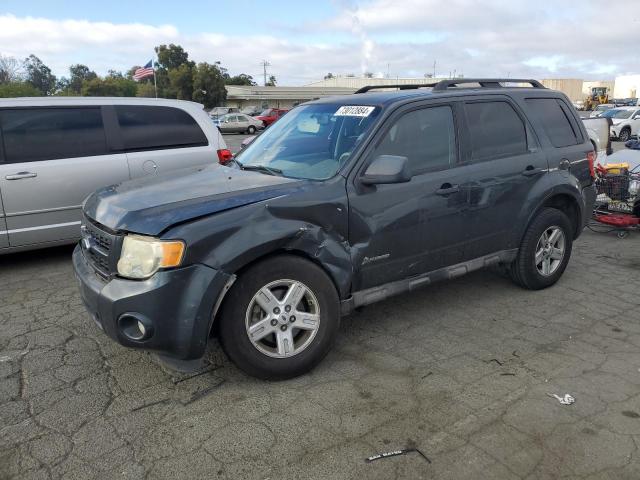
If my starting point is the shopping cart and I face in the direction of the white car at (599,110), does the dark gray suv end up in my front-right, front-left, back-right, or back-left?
back-left

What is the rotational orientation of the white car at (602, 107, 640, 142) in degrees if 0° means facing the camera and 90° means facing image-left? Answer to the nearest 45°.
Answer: approximately 45°

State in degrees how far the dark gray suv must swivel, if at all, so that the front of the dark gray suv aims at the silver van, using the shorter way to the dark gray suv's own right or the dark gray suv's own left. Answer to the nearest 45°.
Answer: approximately 90° to the dark gray suv's own right

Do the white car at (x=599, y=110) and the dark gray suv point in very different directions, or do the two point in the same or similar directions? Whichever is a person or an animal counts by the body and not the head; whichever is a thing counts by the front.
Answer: same or similar directions

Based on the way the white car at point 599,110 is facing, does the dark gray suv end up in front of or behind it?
in front

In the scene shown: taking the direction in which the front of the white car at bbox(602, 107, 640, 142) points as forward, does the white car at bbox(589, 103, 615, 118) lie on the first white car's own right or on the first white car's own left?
on the first white car's own right

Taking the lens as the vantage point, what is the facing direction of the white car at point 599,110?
facing the viewer and to the left of the viewer

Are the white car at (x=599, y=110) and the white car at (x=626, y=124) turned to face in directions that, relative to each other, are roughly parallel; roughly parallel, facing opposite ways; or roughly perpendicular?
roughly parallel

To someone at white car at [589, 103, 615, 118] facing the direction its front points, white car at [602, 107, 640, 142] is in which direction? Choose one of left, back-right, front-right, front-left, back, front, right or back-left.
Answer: front-left

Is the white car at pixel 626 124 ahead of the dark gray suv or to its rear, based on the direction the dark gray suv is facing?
to the rear

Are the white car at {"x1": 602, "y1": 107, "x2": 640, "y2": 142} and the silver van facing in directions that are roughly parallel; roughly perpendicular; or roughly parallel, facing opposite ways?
roughly parallel

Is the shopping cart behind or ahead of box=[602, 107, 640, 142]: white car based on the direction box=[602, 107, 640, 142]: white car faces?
ahead

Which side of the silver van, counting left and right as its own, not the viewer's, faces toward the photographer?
left
